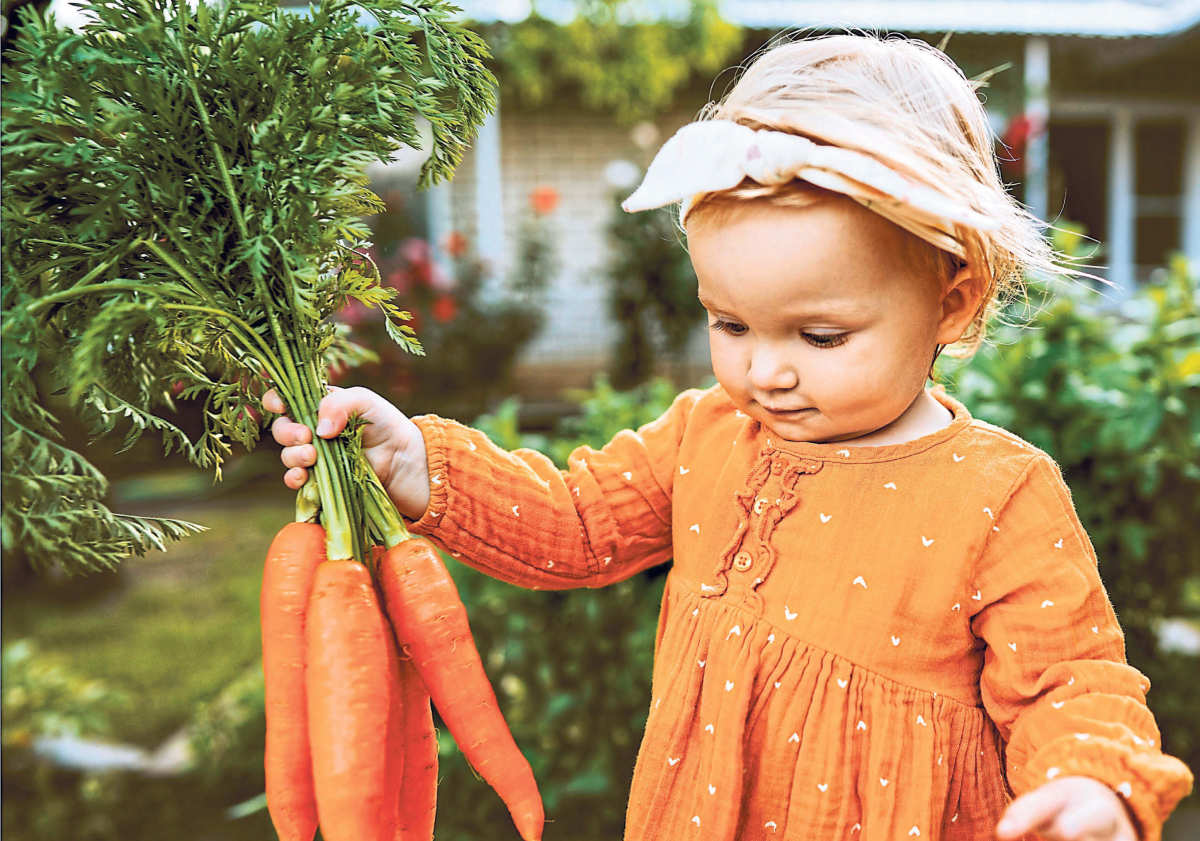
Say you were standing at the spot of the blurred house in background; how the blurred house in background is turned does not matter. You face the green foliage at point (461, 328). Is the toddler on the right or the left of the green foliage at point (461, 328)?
left

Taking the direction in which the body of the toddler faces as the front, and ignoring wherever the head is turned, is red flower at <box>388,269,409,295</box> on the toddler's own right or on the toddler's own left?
on the toddler's own right

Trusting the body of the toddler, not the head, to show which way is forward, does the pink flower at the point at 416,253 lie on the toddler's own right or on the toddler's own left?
on the toddler's own right

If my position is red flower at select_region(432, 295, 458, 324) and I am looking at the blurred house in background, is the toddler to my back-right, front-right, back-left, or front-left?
back-right

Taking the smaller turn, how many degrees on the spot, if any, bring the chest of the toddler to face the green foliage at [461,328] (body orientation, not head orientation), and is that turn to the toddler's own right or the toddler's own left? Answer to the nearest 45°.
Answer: approximately 135° to the toddler's own right

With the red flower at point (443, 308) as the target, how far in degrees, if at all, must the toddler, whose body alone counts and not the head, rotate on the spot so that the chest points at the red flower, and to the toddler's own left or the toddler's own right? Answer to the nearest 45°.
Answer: approximately 135° to the toddler's own right

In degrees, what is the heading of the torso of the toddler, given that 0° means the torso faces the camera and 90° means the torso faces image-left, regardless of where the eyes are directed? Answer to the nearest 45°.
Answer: approximately 45°

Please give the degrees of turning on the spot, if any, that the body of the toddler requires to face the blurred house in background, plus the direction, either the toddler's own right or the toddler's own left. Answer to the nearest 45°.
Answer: approximately 135° to the toddler's own right
